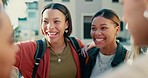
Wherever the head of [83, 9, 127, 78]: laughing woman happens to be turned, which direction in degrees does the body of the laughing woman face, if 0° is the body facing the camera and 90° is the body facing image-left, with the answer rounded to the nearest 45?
approximately 45°
